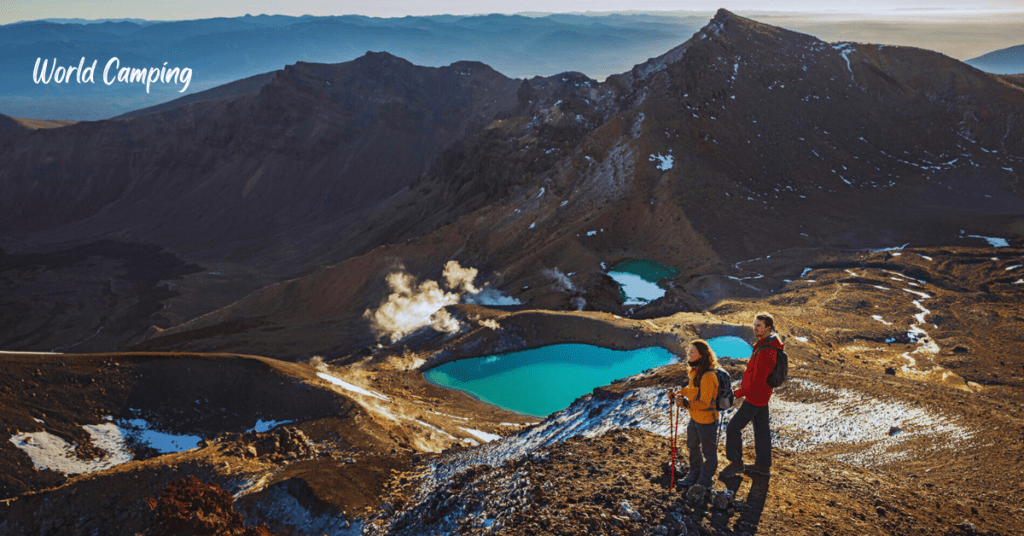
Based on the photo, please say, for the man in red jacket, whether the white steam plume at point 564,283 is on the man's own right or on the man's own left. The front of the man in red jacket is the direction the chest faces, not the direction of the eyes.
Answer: on the man's own right

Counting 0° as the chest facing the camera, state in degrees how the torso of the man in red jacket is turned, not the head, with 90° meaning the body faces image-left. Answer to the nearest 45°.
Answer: approximately 90°

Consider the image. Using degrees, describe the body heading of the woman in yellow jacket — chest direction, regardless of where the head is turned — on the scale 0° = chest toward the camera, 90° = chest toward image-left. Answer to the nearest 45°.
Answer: approximately 90°

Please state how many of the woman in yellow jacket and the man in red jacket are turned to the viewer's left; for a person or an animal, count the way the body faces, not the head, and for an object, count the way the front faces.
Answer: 2

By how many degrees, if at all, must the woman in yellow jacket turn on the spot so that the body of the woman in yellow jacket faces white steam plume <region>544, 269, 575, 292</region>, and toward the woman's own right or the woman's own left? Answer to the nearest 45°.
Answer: approximately 90° to the woman's own right
